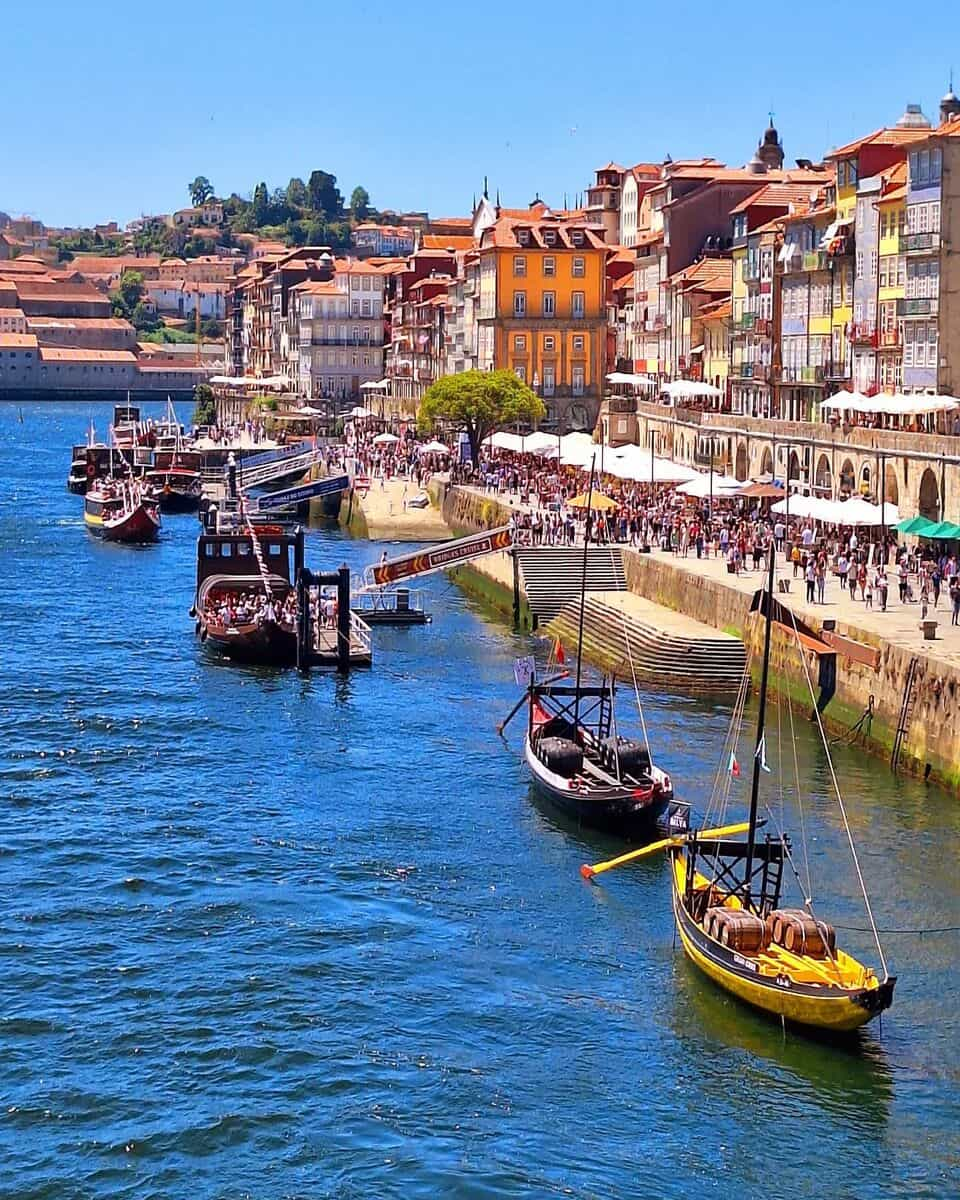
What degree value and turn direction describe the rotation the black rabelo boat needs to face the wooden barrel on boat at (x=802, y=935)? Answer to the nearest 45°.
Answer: approximately 45° to its right

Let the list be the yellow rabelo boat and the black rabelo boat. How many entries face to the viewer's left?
0

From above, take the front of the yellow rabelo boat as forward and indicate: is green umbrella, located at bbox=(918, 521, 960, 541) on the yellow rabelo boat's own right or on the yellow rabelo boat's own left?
on the yellow rabelo boat's own left

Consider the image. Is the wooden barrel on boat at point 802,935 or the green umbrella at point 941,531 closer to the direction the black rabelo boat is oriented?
the wooden barrel on boat

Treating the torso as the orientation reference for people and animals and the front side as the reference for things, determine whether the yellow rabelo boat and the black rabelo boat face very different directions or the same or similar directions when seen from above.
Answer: same or similar directions

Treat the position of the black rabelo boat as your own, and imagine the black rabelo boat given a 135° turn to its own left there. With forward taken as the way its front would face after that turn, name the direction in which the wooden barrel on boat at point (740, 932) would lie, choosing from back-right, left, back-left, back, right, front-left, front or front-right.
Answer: back

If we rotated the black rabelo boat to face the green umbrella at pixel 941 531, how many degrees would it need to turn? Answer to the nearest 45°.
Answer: approximately 90° to its left

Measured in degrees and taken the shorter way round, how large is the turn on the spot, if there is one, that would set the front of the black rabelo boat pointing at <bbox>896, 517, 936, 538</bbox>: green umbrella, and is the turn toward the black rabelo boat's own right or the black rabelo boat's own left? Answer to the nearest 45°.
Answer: approximately 90° to the black rabelo boat's own left

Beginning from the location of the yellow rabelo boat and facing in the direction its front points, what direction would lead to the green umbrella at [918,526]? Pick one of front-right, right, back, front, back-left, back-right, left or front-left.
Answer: back-left

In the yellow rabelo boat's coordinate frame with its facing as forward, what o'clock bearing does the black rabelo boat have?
The black rabelo boat is roughly at 7 o'clock from the yellow rabelo boat.

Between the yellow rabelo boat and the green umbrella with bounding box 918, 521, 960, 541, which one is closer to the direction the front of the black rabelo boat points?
the yellow rabelo boat
